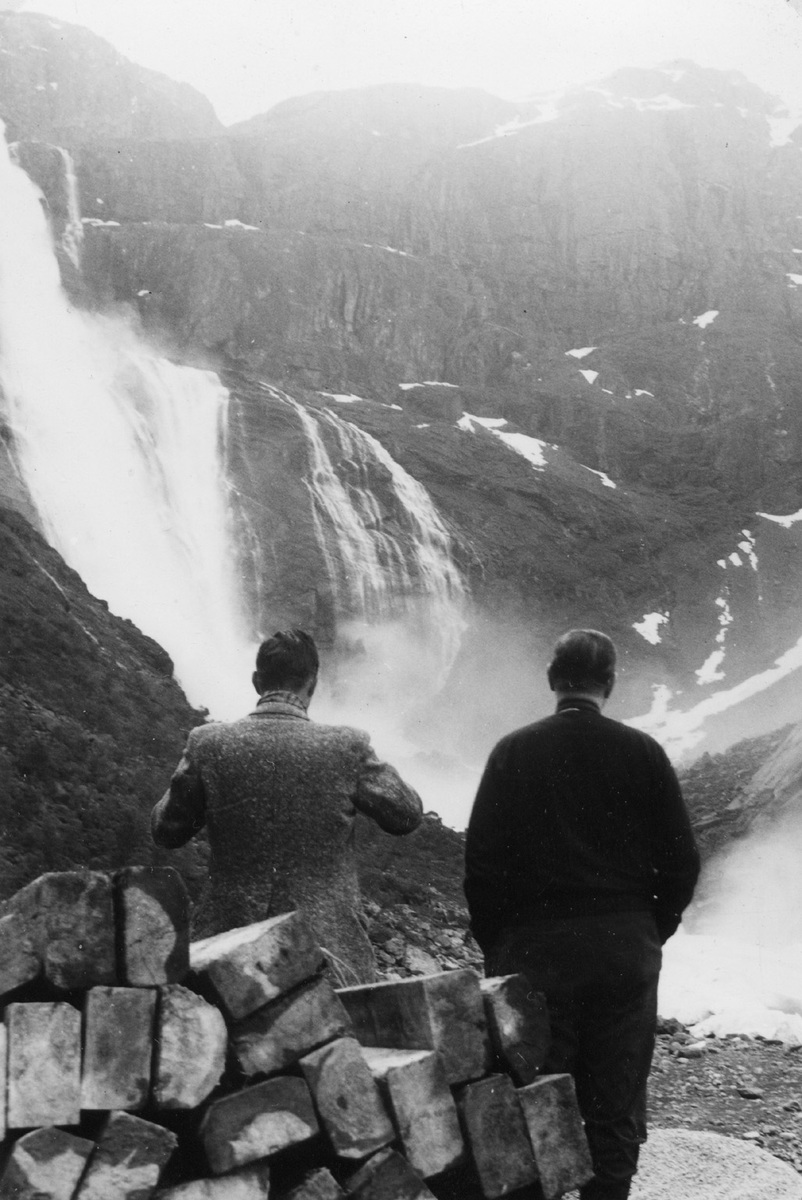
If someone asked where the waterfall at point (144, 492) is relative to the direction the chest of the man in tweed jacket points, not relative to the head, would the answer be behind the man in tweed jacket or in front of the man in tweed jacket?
in front

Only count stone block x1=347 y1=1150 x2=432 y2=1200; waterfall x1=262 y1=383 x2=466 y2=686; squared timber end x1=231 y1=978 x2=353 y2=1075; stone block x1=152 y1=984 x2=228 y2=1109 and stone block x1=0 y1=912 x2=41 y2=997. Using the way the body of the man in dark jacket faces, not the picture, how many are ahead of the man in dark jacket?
1

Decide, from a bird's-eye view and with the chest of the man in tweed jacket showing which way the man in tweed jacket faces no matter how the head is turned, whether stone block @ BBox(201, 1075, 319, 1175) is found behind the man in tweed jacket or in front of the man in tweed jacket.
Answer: behind

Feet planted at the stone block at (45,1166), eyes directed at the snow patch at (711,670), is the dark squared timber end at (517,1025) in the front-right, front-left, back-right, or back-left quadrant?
front-right

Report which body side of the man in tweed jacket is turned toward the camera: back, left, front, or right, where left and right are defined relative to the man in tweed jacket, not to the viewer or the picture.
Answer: back

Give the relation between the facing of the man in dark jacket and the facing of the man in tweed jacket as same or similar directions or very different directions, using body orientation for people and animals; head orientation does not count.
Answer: same or similar directions

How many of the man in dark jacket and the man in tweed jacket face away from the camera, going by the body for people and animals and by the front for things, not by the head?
2

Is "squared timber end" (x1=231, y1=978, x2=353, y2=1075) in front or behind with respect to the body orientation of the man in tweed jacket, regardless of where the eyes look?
behind

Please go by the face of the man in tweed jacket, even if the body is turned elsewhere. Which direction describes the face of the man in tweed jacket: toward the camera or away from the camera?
away from the camera

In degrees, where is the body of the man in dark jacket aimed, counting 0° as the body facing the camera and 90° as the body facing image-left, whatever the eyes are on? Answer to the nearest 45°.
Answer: approximately 180°
